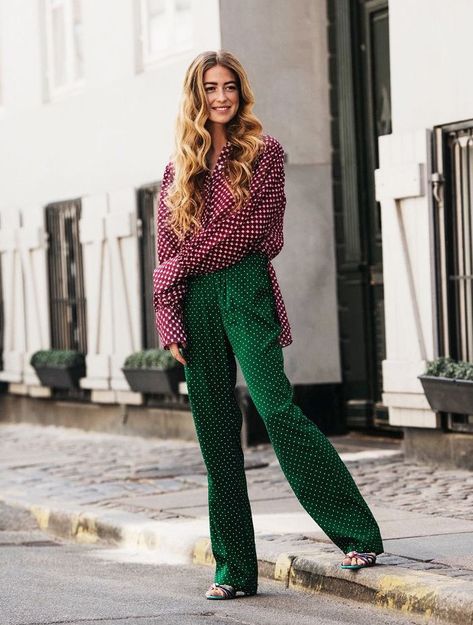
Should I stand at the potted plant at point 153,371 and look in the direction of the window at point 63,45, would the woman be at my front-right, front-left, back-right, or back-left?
back-left

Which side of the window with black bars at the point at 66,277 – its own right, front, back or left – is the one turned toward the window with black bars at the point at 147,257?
left

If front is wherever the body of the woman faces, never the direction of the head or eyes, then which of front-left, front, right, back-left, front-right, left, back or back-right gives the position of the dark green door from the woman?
back

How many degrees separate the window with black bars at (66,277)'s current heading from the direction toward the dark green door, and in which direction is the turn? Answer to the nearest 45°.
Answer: approximately 90° to its left

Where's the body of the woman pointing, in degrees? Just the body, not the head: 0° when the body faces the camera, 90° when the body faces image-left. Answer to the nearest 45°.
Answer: approximately 0°

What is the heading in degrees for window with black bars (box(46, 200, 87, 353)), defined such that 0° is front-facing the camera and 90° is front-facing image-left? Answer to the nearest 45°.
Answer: approximately 45°

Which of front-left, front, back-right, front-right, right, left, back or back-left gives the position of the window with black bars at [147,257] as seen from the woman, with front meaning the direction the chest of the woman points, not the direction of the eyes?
back
